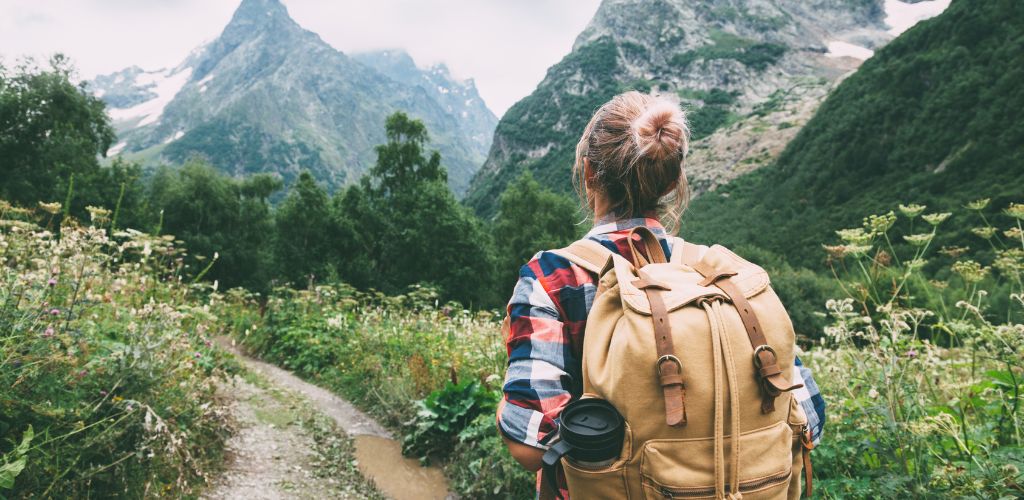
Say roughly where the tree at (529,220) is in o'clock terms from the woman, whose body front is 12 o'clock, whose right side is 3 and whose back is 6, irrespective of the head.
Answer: The tree is roughly at 1 o'clock from the woman.

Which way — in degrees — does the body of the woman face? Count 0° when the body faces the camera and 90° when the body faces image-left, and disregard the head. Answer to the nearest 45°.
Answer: approximately 135°

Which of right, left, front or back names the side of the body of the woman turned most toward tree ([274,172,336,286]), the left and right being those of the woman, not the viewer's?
front

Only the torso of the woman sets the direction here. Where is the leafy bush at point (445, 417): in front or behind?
in front

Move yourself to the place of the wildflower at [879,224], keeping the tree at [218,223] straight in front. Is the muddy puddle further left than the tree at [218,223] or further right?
left

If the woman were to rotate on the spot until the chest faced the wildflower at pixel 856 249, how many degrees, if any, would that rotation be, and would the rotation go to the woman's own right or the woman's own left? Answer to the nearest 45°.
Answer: approximately 90° to the woman's own right

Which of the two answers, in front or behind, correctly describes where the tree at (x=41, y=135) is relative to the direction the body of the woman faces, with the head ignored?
in front

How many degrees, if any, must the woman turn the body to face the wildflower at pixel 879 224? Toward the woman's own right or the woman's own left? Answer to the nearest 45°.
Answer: approximately 90° to the woman's own right
